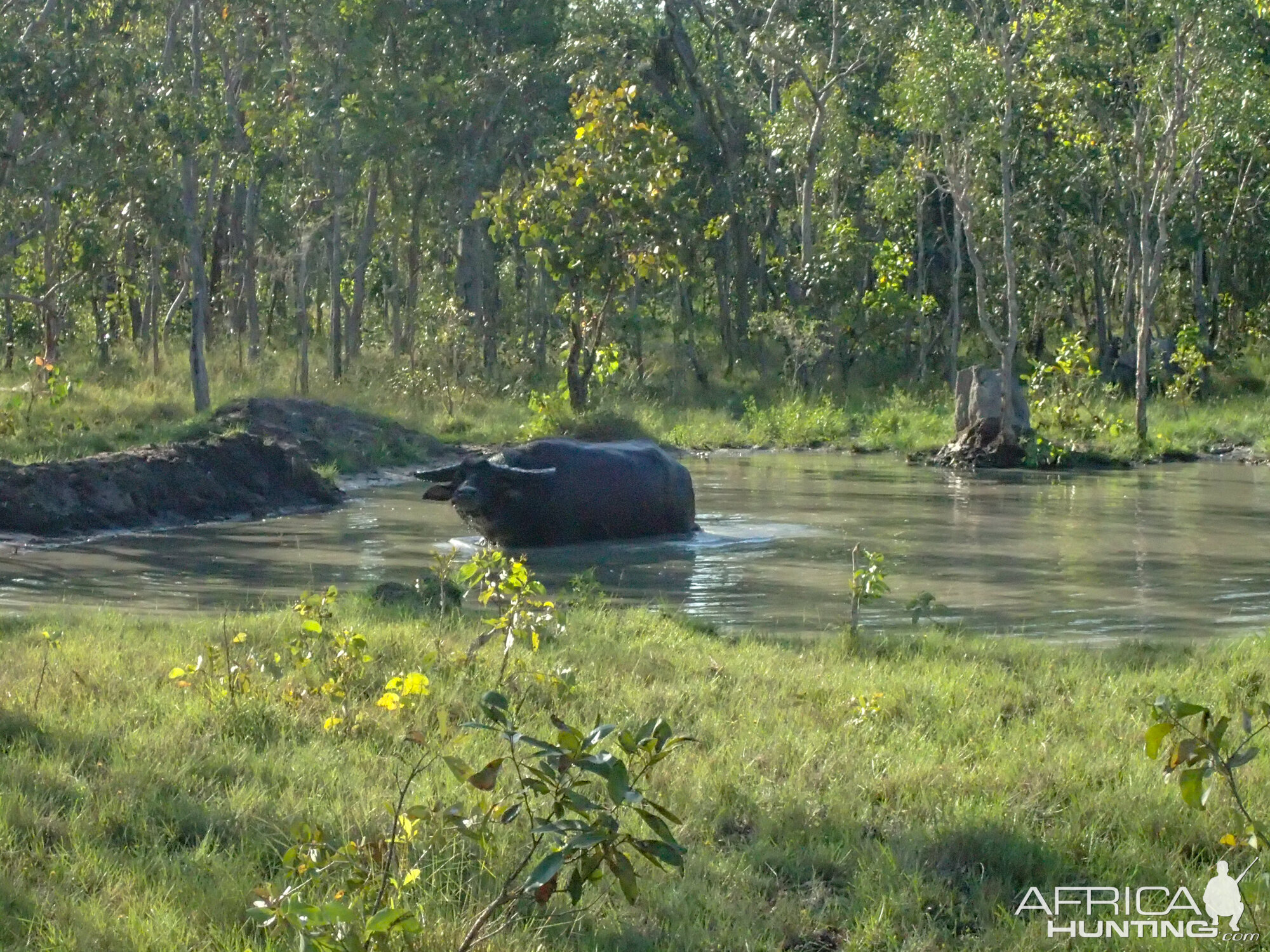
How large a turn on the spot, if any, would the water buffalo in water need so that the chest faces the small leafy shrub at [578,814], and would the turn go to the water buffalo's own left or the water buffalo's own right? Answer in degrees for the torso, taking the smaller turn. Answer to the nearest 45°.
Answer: approximately 45° to the water buffalo's own left

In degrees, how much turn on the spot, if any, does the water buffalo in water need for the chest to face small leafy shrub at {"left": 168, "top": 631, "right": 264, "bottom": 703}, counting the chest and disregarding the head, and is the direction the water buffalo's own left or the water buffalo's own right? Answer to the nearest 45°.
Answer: approximately 45° to the water buffalo's own left

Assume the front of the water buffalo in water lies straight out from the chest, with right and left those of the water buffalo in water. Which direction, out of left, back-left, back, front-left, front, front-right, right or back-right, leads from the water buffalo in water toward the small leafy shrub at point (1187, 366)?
back

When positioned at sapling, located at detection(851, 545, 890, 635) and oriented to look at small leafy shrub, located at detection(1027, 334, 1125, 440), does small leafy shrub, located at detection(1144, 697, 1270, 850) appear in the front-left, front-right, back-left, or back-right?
back-right

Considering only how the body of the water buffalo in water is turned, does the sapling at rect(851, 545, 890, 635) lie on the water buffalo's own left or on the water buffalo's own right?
on the water buffalo's own left

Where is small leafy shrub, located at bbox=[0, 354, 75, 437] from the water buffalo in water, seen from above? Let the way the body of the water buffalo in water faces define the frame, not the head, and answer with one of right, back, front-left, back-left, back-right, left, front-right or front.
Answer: right

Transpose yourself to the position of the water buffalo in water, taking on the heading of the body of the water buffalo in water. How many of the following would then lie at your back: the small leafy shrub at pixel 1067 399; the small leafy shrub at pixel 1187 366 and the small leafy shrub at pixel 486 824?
2

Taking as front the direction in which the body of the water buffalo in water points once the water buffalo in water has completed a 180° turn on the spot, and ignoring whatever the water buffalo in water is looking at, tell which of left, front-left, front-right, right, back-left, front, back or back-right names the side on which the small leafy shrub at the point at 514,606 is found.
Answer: back-right

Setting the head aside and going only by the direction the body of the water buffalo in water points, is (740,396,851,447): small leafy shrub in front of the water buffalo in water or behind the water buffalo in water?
behind

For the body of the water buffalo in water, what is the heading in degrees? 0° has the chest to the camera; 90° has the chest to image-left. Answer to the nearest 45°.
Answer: approximately 45°

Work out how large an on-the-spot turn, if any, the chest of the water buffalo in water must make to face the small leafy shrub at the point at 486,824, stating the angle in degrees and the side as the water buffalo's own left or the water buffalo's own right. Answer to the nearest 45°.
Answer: approximately 45° to the water buffalo's own left

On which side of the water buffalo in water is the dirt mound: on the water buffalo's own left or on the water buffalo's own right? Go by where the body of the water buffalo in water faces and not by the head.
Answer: on the water buffalo's own right

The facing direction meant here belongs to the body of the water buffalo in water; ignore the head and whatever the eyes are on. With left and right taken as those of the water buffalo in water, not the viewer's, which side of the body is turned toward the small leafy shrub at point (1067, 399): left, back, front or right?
back
